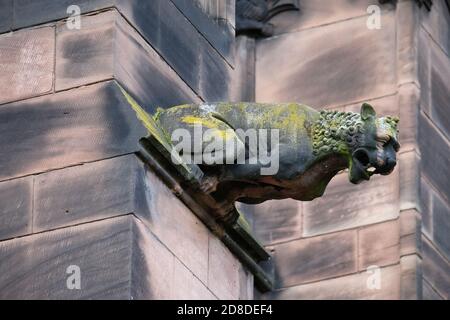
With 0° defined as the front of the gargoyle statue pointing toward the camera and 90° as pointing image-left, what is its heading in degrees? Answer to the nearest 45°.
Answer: approximately 270°
